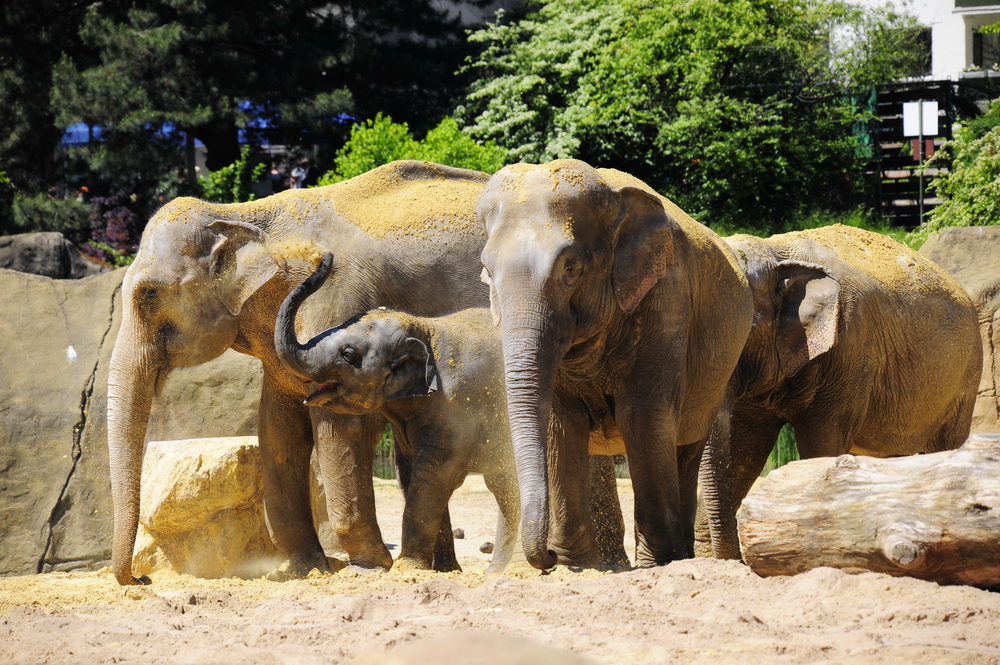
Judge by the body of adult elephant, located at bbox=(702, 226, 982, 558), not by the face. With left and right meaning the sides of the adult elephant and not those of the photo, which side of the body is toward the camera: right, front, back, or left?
left

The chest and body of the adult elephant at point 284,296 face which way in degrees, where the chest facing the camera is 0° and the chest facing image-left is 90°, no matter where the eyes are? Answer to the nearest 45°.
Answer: approximately 90°

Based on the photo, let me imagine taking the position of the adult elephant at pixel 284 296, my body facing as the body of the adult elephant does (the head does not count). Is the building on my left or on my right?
on my right

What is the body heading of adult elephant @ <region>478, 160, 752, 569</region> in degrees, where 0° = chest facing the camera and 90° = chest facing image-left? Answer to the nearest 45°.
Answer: approximately 45°

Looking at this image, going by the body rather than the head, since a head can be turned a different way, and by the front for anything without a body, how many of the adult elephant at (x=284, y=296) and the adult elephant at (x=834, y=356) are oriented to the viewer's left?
2

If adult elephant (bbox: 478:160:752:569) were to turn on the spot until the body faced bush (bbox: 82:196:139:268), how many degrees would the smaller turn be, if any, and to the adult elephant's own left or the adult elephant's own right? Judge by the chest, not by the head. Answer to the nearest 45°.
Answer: approximately 90° to the adult elephant's own right

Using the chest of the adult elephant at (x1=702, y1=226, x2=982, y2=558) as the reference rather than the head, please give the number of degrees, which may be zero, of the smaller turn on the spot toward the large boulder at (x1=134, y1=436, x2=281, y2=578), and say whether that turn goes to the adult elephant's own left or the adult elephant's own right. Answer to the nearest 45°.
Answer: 0° — it already faces it

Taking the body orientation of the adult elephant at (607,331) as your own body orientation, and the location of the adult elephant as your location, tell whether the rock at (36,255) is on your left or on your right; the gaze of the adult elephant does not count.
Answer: on your right

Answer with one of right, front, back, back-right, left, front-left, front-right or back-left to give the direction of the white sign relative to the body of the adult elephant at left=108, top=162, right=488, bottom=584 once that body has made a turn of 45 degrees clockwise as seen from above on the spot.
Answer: right
